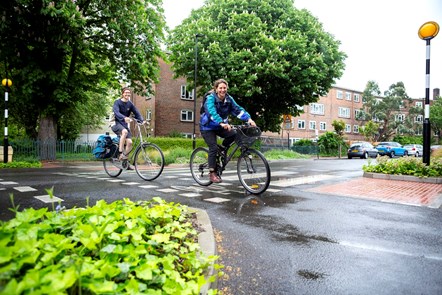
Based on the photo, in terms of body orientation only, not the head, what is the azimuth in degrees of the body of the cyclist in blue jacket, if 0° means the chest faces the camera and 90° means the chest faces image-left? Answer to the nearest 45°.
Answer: approximately 315°

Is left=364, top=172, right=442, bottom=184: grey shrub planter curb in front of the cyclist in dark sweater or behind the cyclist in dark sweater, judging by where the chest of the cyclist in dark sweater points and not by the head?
in front

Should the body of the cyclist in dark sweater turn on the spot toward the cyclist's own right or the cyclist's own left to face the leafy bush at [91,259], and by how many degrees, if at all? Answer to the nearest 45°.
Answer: approximately 45° to the cyclist's own right

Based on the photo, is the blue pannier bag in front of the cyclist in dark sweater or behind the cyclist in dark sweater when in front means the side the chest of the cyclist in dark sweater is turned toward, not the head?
behind

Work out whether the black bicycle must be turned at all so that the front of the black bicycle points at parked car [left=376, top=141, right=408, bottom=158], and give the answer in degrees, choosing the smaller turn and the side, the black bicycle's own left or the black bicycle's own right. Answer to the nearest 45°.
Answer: approximately 90° to the black bicycle's own left

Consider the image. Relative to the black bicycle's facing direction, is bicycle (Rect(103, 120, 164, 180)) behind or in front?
behind

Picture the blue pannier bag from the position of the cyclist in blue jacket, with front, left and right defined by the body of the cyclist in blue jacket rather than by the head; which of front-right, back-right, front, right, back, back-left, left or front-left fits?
back

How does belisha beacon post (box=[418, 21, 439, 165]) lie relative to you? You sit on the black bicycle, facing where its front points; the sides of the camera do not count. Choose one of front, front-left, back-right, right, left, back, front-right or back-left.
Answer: left

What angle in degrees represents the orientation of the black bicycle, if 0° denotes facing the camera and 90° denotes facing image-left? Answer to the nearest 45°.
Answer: approximately 315°

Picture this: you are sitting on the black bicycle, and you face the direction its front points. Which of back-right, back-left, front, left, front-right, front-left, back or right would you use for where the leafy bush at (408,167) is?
left

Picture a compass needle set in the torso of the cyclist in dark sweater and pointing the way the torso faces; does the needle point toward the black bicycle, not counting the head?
yes

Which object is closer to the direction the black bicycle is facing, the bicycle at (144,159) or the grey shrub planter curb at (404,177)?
the grey shrub planter curb

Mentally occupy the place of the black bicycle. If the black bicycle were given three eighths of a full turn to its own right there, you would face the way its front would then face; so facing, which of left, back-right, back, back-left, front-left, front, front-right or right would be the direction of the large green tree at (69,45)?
front-right
